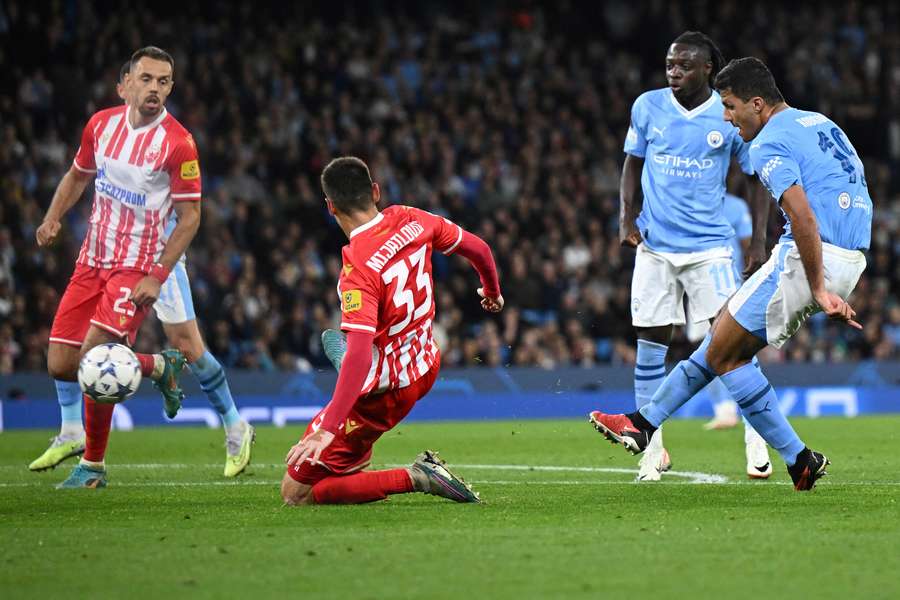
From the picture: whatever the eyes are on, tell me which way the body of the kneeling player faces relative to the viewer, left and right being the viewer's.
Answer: facing away from the viewer and to the left of the viewer

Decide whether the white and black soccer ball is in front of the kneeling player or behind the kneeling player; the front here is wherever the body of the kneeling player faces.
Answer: in front
